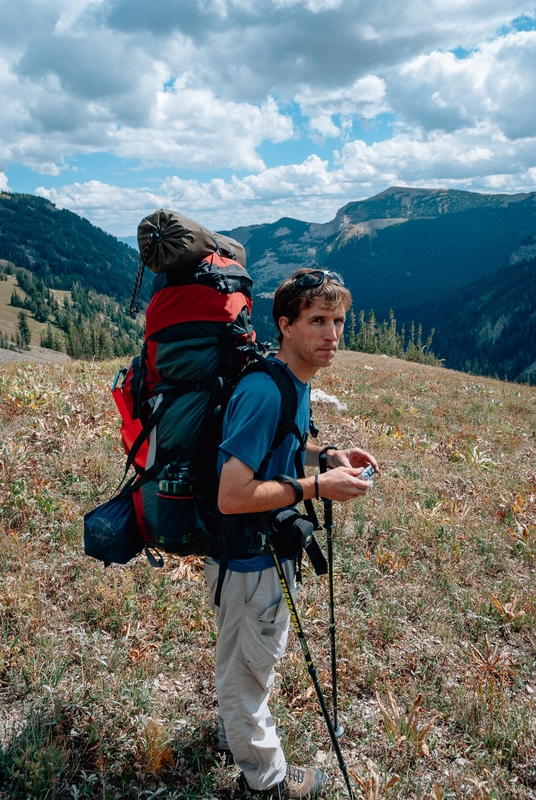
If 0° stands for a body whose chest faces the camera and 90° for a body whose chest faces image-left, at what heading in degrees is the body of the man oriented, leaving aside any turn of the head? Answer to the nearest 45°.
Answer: approximately 270°
